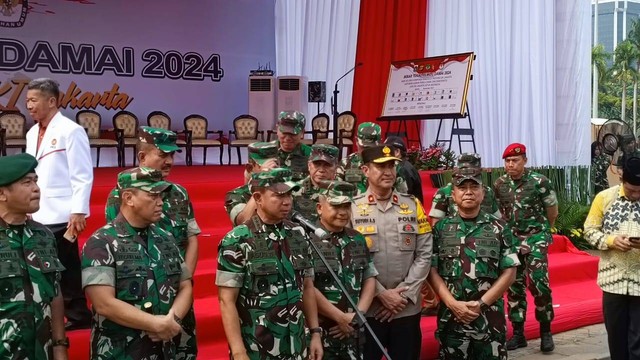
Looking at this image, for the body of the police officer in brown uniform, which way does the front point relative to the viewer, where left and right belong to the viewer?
facing the viewer

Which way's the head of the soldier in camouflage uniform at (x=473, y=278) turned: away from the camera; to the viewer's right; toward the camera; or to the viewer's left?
toward the camera

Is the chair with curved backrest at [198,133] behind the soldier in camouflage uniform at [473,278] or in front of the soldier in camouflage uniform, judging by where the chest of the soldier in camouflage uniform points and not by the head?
behind

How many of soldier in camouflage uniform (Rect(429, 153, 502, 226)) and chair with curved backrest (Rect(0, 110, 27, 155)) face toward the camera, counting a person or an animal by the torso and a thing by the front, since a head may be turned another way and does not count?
2

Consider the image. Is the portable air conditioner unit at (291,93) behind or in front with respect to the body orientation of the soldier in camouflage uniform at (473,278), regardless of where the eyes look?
behind

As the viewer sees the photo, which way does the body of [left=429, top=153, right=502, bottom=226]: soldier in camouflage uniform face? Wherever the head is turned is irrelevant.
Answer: toward the camera

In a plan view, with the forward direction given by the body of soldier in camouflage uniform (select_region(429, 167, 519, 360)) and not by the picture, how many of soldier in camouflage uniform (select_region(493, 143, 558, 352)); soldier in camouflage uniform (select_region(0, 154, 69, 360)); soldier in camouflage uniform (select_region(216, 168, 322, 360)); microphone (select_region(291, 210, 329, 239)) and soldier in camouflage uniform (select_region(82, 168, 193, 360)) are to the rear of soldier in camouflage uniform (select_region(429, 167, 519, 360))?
1

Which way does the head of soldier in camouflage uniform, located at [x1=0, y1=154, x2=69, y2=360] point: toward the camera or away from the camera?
toward the camera

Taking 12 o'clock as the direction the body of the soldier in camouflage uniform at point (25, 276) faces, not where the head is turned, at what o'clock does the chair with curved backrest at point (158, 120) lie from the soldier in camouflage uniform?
The chair with curved backrest is roughly at 8 o'clock from the soldier in camouflage uniform.

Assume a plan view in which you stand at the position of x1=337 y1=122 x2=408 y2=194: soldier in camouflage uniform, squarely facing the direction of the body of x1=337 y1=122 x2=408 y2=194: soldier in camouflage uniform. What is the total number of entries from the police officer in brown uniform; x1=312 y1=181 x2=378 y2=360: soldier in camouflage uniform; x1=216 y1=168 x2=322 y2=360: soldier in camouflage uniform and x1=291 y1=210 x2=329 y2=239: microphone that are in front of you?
4

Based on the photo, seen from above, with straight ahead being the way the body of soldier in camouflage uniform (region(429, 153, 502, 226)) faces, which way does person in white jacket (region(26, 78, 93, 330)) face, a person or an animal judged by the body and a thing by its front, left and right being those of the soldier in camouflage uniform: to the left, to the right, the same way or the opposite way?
the same way

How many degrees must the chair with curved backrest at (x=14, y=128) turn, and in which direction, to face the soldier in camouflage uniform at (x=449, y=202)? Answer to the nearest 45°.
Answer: approximately 45° to its left

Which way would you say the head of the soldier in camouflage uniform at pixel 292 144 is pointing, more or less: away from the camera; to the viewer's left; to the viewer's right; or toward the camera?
toward the camera

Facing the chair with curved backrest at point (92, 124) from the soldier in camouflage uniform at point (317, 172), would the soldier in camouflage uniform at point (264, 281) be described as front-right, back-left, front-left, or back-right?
back-left

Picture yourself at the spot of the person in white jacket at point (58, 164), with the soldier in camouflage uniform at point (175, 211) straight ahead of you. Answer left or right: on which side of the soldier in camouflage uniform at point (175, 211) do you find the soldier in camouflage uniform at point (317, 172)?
left

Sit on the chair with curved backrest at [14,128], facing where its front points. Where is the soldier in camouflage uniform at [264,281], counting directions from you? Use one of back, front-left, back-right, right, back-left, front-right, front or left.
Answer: front

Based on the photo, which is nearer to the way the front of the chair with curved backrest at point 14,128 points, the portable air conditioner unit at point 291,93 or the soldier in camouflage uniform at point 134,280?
the soldier in camouflage uniform

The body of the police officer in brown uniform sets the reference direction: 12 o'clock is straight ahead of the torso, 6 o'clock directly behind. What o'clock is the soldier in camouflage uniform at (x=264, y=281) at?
The soldier in camouflage uniform is roughly at 1 o'clock from the police officer in brown uniform.

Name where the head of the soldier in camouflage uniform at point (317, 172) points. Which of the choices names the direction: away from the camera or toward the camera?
toward the camera

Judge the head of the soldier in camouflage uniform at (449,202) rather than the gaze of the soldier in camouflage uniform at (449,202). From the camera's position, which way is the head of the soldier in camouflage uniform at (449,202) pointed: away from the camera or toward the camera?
toward the camera
